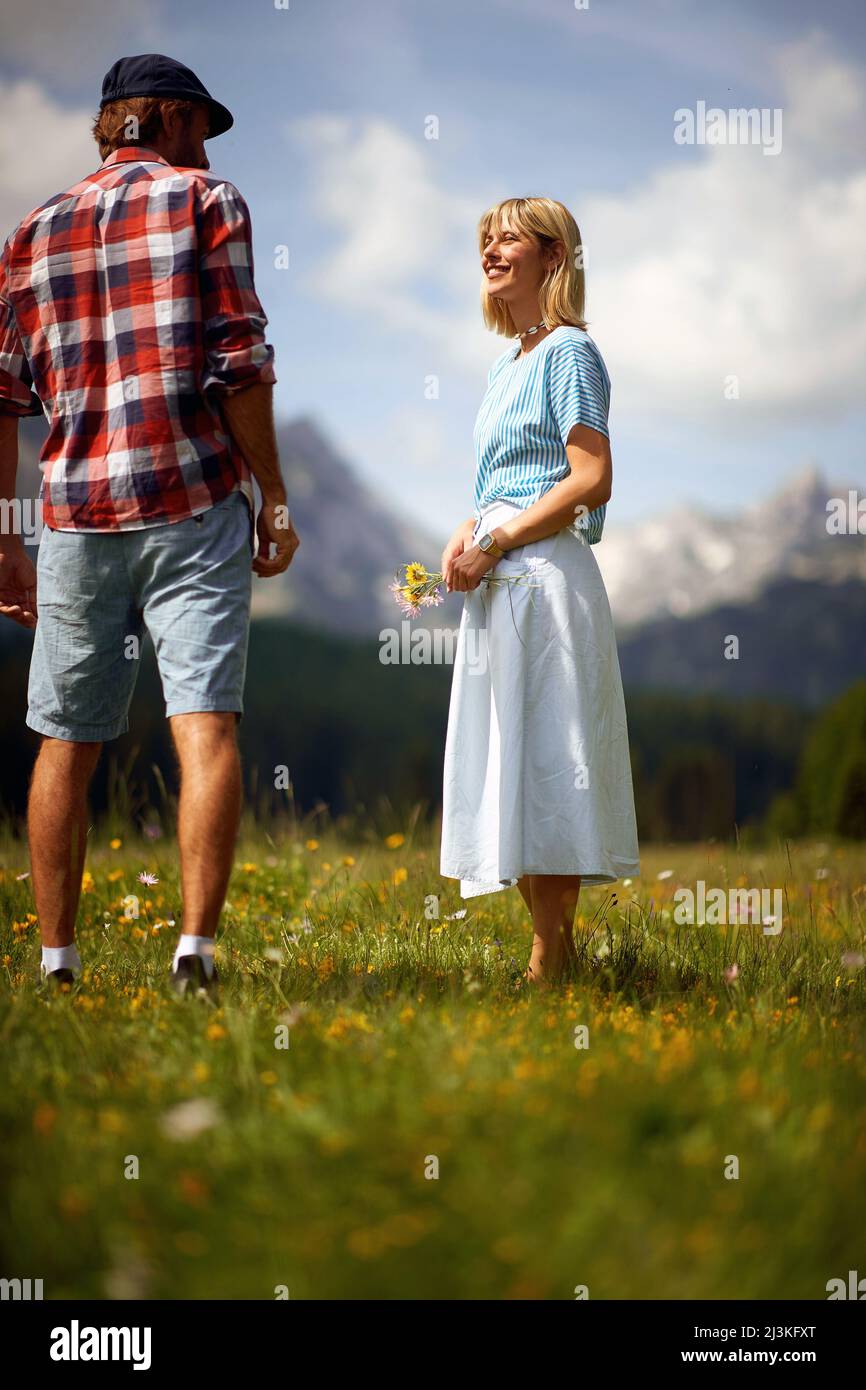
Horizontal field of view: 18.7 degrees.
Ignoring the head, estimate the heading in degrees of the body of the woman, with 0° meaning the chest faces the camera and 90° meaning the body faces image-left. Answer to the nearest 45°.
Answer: approximately 45°

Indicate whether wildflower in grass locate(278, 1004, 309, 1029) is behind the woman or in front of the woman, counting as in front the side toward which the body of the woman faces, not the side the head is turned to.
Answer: in front

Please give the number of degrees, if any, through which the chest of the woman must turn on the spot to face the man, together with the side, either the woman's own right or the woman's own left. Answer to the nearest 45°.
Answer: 0° — they already face them

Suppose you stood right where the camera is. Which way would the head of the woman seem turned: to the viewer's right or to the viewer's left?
to the viewer's left

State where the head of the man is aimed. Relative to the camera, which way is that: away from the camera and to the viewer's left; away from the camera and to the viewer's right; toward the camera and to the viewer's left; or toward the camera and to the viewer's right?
away from the camera and to the viewer's right
